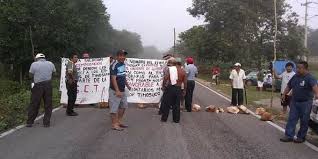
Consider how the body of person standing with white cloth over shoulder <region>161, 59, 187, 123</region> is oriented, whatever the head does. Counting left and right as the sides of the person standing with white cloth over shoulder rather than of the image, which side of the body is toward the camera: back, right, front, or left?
back

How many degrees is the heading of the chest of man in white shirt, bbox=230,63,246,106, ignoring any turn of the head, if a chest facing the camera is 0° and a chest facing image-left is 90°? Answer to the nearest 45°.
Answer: approximately 0°

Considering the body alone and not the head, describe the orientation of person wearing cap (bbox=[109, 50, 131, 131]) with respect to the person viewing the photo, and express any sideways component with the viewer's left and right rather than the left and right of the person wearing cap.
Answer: facing the viewer and to the right of the viewer

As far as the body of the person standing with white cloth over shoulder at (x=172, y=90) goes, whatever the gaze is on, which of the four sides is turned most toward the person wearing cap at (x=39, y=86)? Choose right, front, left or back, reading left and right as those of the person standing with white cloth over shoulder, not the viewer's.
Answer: left

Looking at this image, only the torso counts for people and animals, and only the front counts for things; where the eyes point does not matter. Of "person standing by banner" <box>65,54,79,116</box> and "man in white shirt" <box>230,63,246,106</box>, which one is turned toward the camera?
the man in white shirt

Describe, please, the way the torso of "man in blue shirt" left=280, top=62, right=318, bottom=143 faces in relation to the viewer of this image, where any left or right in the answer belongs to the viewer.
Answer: facing the viewer and to the left of the viewer

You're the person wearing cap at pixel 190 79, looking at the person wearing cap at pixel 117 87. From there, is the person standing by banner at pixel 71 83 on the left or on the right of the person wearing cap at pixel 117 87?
right

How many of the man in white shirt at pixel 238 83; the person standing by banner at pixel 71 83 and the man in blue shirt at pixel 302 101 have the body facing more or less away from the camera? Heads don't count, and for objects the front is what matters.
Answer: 0
